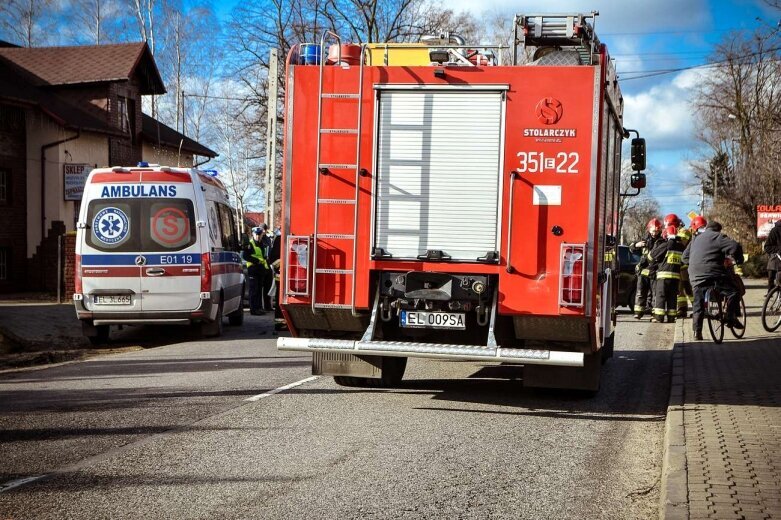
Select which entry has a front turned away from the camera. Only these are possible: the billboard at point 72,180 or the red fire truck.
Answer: the red fire truck

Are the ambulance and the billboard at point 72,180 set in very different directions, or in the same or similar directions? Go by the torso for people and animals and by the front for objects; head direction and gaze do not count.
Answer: very different directions

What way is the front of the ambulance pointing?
away from the camera

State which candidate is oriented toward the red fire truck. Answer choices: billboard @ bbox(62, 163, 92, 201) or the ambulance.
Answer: the billboard

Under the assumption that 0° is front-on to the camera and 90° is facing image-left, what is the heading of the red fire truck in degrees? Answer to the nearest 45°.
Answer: approximately 180°

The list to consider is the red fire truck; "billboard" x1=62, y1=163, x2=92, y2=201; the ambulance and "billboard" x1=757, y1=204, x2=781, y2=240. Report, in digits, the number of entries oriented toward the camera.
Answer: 2

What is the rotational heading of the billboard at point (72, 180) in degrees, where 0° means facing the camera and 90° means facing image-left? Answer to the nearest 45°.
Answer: approximately 0°

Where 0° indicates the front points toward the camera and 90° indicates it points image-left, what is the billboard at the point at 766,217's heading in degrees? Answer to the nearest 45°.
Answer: approximately 0°

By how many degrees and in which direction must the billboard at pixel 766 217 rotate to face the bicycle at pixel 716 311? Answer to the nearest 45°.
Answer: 0° — it already faces it
